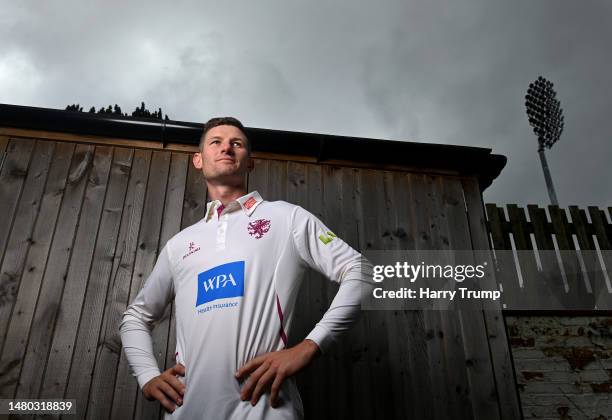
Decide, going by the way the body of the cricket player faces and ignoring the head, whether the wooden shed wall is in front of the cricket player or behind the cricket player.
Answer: behind

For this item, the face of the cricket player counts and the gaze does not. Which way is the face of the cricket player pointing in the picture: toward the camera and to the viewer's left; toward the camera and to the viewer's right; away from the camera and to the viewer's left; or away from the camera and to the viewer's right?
toward the camera and to the viewer's right

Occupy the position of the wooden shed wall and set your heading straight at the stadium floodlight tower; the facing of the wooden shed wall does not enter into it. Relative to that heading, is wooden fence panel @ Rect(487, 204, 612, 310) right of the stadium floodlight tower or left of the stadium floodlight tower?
right

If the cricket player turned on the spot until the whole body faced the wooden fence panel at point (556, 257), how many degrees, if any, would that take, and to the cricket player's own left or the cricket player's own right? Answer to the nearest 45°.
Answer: approximately 135° to the cricket player's own left

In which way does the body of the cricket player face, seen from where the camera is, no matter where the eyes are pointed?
toward the camera

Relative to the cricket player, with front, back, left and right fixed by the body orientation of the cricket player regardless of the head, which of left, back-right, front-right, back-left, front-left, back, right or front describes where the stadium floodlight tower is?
back-left
